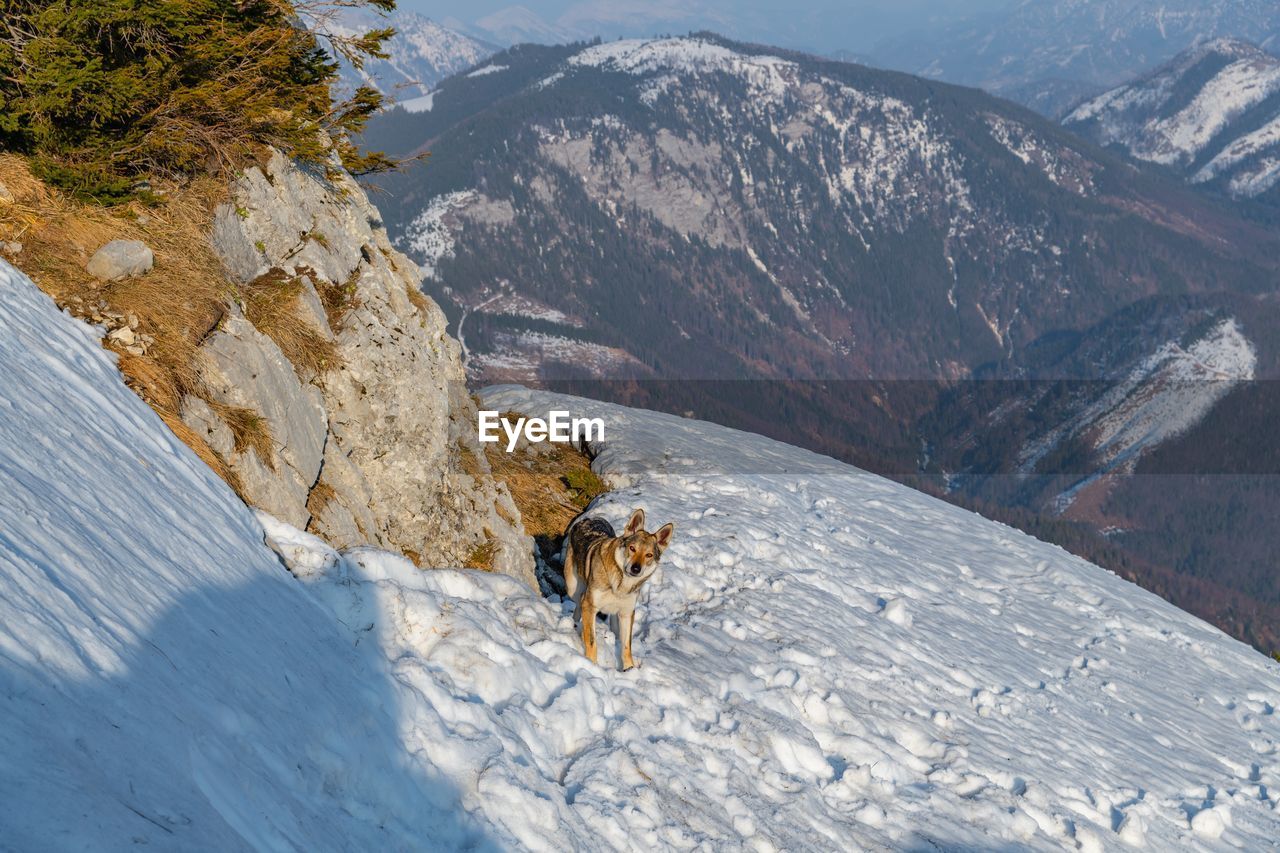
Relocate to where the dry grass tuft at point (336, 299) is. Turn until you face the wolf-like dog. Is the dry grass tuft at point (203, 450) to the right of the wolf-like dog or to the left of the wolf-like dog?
right

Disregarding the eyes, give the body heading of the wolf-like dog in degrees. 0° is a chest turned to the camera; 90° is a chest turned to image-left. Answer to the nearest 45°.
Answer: approximately 315°

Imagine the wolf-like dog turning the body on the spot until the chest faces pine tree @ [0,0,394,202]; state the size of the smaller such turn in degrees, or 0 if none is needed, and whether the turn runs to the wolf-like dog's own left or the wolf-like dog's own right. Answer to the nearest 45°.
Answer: approximately 135° to the wolf-like dog's own right

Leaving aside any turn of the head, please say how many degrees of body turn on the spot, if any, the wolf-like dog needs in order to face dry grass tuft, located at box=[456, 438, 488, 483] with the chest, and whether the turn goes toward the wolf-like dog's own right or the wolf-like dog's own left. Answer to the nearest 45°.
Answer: approximately 180°

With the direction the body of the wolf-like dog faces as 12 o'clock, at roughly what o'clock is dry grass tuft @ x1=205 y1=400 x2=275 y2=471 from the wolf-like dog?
The dry grass tuft is roughly at 4 o'clock from the wolf-like dog.

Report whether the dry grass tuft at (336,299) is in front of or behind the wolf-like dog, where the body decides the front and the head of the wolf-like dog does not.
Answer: behind

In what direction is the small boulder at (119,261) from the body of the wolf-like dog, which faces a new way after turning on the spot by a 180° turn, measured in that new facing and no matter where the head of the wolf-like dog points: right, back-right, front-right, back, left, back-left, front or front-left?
front-left
